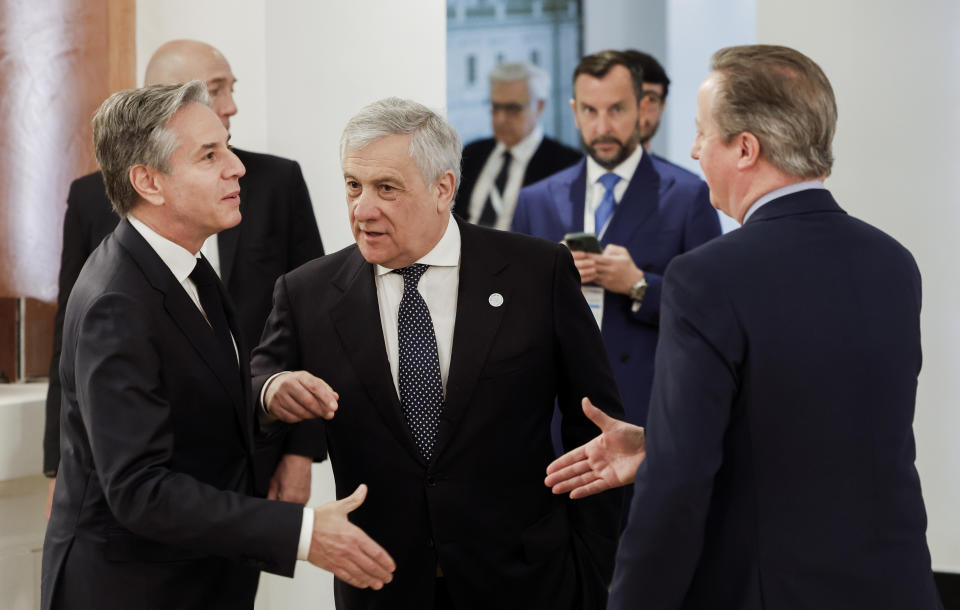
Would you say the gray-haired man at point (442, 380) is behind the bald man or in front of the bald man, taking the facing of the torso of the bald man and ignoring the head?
in front

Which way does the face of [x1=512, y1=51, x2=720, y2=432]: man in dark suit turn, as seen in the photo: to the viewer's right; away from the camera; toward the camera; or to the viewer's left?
toward the camera

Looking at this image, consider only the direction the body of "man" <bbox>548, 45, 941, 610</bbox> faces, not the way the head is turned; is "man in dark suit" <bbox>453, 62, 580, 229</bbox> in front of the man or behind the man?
in front

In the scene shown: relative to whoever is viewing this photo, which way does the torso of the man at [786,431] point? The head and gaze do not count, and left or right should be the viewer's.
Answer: facing away from the viewer and to the left of the viewer

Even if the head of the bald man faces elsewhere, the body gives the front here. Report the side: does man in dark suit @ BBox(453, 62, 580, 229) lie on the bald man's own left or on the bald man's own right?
on the bald man's own left

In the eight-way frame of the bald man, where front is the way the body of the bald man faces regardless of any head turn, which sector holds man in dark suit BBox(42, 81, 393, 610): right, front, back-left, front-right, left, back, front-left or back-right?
front-right

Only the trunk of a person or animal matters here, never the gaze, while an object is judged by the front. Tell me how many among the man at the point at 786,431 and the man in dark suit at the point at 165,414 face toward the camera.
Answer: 0

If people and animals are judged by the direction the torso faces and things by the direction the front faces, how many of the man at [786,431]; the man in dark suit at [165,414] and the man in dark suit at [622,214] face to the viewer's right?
1

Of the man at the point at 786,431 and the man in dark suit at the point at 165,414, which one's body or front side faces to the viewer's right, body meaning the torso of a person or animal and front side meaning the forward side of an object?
the man in dark suit

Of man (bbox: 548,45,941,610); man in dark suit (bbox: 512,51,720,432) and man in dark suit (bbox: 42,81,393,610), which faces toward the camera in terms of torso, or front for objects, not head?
man in dark suit (bbox: 512,51,720,432)

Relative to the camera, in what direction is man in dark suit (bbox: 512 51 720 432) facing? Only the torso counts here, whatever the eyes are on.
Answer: toward the camera

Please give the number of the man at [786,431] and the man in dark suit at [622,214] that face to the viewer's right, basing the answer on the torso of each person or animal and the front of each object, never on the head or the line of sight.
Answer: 0

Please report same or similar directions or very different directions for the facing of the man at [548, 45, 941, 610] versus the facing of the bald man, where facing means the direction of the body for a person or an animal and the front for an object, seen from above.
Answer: very different directions

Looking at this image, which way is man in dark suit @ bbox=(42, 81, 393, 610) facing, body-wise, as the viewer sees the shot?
to the viewer's right
